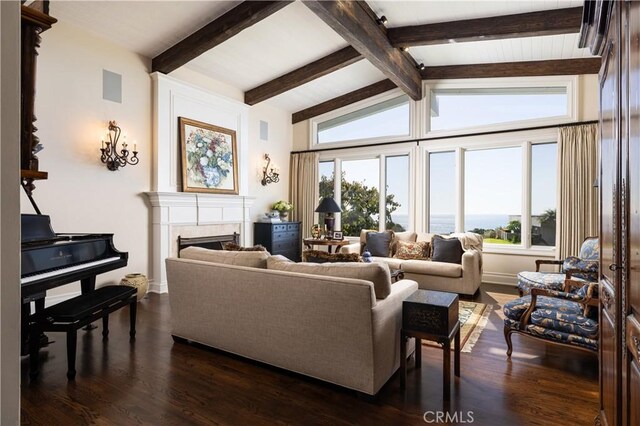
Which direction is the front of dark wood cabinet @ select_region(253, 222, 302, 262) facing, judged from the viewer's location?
facing the viewer and to the right of the viewer

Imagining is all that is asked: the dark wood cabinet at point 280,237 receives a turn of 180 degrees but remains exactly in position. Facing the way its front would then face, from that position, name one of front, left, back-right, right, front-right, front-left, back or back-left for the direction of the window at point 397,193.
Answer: back-right

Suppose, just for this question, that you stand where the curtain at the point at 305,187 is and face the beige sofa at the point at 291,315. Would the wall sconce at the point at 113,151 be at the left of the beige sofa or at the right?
right

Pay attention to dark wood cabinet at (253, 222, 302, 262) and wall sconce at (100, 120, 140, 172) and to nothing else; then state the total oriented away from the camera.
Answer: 0

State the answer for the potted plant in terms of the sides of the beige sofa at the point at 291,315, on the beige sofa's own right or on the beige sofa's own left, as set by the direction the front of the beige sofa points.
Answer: on the beige sofa's own left

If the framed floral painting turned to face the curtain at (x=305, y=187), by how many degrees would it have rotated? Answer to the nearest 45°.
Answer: approximately 90° to its left

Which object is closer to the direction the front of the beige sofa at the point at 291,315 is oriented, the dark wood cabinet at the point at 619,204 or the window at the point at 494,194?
the window

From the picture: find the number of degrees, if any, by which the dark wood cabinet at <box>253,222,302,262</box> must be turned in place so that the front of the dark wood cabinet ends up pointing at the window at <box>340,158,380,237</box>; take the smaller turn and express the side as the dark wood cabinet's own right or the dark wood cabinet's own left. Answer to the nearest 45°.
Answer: approximately 45° to the dark wood cabinet's own left

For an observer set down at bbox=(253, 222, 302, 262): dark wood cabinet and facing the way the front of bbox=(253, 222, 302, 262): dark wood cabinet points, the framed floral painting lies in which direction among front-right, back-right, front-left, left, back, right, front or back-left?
right

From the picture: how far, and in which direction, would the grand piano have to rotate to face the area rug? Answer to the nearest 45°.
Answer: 0° — it already faces it

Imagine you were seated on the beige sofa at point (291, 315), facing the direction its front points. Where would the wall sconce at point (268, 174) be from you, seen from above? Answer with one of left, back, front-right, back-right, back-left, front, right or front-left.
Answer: front-left

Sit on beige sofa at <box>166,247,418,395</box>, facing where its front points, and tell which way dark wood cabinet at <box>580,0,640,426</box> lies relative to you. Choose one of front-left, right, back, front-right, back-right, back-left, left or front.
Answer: right

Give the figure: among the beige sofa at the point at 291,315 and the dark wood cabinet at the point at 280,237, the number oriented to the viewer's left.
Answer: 0

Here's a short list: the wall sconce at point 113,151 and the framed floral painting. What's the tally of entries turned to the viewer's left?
0

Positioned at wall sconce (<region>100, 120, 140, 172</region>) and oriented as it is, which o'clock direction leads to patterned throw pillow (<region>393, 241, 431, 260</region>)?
The patterned throw pillow is roughly at 11 o'clock from the wall sconce.

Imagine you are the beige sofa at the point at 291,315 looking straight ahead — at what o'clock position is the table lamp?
The table lamp is roughly at 11 o'clock from the beige sofa.

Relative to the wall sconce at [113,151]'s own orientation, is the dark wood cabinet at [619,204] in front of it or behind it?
in front
